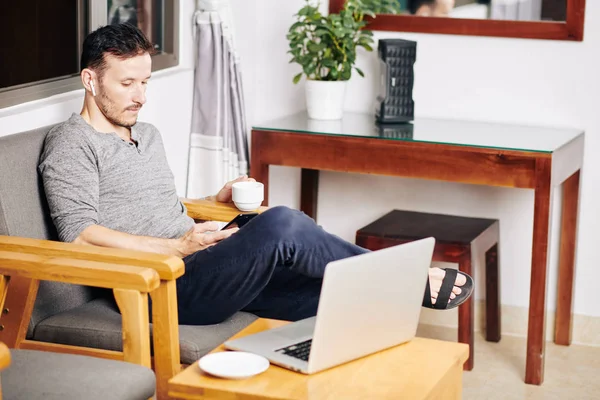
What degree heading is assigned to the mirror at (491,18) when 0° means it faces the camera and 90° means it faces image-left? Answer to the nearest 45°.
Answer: approximately 0°

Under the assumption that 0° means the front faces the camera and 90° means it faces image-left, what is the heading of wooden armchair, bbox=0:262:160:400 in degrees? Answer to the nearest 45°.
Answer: approximately 315°

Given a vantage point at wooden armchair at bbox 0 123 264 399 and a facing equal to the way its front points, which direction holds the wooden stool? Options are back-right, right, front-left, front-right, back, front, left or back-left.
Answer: left

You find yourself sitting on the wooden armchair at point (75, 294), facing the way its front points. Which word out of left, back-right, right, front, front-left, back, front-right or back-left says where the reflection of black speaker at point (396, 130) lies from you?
left

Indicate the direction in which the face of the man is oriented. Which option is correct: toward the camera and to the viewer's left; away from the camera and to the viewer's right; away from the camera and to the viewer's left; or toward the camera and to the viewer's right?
toward the camera and to the viewer's right

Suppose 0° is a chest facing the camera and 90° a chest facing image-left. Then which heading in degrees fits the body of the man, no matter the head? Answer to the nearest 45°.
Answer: approximately 315°

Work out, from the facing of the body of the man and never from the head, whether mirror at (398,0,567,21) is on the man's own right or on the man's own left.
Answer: on the man's own left

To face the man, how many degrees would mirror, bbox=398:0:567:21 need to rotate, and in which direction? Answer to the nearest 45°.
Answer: approximately 45° to its right

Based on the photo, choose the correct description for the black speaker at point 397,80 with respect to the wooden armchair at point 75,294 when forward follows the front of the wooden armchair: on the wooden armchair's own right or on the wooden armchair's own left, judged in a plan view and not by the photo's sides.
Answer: on the wooden armchair's own left
